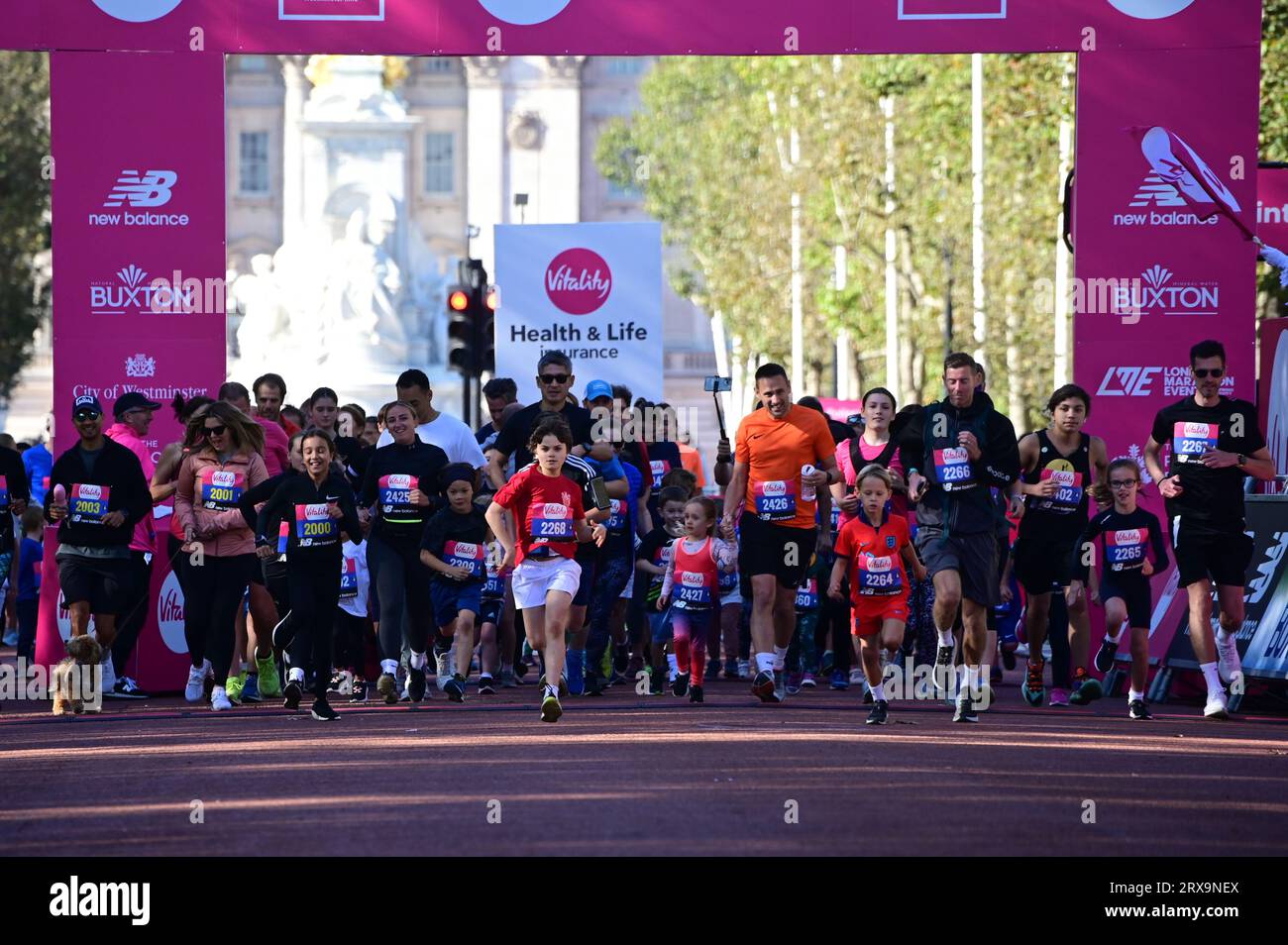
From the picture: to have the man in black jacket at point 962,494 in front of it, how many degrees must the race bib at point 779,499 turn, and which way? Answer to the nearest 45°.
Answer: approximately 45° to its left

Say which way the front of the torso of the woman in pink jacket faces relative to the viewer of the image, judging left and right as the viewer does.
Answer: facing the viewer

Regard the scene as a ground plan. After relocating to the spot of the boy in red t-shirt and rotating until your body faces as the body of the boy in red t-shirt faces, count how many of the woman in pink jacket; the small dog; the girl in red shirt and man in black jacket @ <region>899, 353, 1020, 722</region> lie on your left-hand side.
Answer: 2

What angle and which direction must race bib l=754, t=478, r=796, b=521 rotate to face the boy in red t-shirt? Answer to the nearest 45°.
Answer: approximately 45° to its right

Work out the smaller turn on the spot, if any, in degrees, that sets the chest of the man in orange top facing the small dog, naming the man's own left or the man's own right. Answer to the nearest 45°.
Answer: approximately 90° to the man's own right

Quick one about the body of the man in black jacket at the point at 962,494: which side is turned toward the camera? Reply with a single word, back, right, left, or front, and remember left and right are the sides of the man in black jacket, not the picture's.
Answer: front

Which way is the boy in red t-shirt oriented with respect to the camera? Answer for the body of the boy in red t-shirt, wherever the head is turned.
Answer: toward the camera
